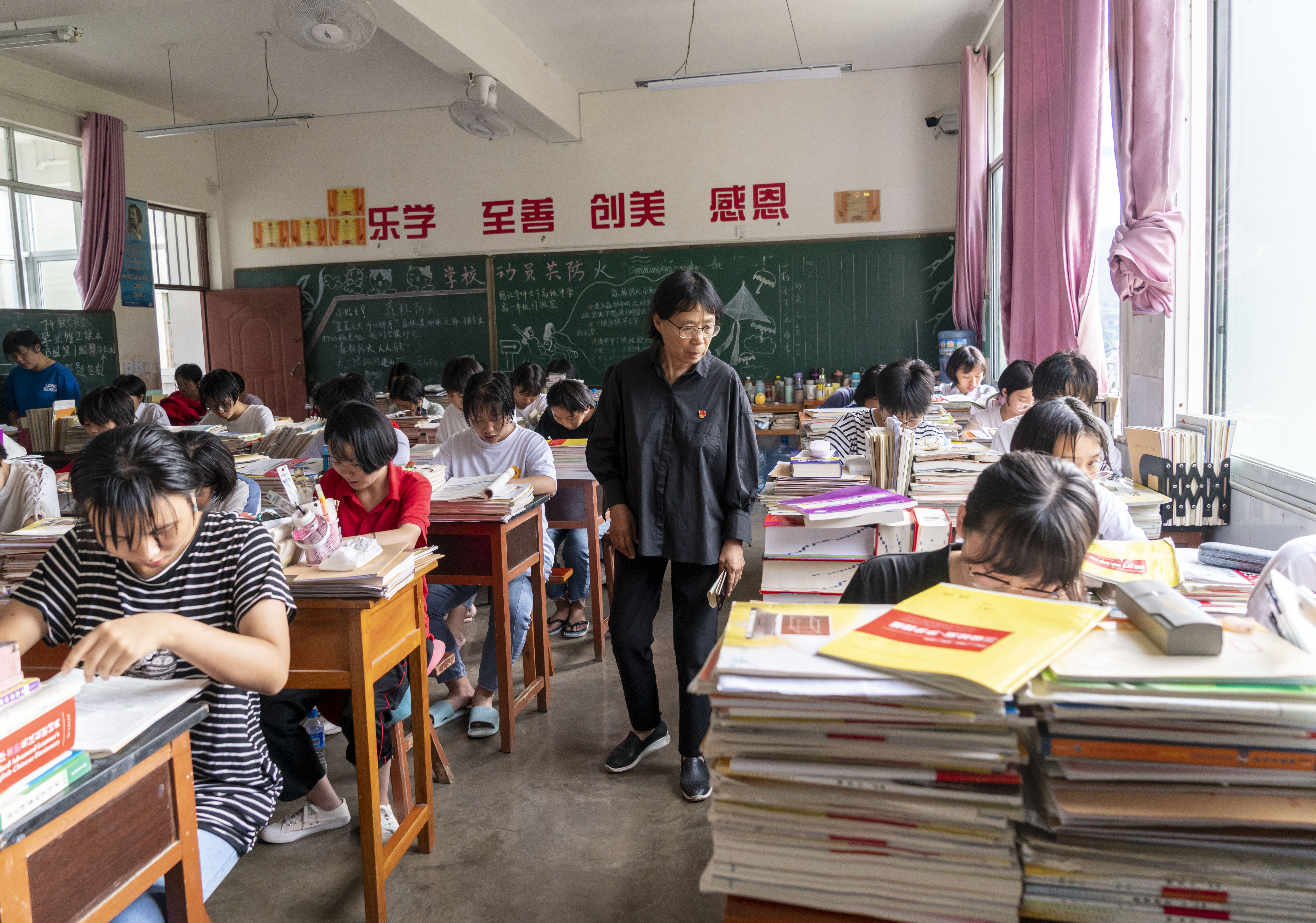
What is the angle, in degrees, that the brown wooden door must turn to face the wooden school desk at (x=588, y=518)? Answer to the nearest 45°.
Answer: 0° — it already faces it

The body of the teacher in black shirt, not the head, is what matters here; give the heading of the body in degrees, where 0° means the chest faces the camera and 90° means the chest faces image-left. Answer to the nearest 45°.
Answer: approximately 0°

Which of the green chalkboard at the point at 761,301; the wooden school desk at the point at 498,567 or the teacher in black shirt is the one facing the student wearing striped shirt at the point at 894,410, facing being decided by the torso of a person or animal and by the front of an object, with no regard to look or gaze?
the green chalkboard
